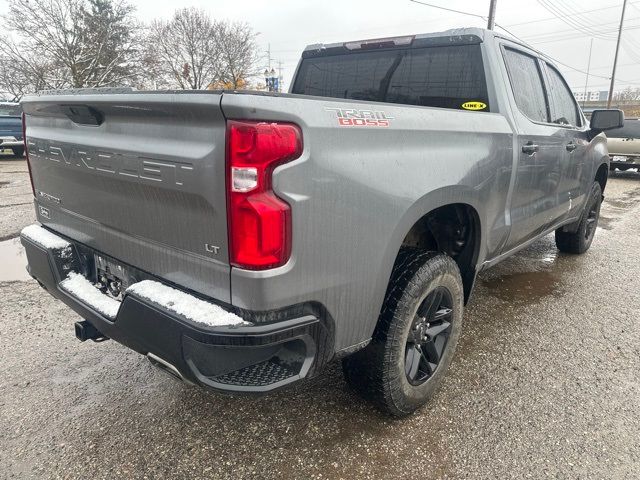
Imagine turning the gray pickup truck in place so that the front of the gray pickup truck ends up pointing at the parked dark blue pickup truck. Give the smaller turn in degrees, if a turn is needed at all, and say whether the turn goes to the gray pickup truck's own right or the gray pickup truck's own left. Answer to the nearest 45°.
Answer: approximately 90° to the gray pickup truck's own left

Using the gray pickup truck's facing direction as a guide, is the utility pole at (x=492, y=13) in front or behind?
in front

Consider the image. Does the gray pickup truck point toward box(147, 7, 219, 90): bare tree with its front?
no

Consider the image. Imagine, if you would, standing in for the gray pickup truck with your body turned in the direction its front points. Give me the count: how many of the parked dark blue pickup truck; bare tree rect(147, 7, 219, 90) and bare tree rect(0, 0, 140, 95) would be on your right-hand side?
0

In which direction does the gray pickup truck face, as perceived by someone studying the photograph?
facing away from the viewer and to the right of the viewer

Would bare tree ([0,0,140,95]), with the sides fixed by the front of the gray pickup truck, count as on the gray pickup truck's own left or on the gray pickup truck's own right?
on the gray pickup truck's own left

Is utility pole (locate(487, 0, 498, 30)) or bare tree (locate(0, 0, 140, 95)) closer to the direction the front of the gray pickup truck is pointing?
the utility pole
